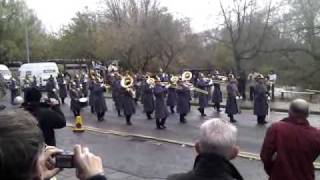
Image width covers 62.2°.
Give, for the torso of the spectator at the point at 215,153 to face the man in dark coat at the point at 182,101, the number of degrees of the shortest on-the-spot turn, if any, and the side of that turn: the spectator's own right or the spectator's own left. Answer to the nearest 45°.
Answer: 0° — they already face them

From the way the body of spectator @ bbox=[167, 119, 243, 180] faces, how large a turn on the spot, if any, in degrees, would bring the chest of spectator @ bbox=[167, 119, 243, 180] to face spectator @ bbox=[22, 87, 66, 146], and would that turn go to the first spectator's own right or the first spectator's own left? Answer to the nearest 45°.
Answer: approximately 45° to the first spectator's own left

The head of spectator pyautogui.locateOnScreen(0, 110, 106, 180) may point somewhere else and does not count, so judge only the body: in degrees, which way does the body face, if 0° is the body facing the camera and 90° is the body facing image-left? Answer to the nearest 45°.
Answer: approximately 225°

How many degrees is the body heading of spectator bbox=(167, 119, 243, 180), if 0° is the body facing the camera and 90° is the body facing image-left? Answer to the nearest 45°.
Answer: approximately 180°

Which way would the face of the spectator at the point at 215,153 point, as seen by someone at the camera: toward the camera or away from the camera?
away from the camera

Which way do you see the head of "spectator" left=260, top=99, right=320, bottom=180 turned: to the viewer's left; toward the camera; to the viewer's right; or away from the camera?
away from the camera

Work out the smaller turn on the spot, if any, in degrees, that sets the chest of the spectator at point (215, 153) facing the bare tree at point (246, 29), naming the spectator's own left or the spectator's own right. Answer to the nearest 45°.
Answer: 0° — they already face it

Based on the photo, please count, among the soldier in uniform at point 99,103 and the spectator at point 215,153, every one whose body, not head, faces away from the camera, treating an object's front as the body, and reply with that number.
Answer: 1

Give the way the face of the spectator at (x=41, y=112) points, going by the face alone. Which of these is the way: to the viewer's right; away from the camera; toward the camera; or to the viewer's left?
away from the camera
